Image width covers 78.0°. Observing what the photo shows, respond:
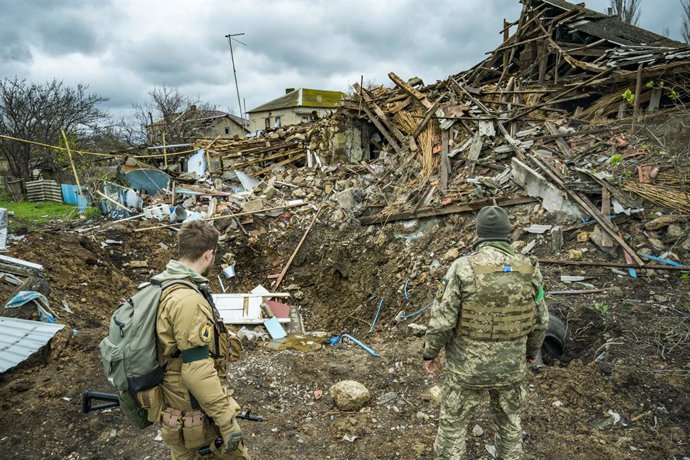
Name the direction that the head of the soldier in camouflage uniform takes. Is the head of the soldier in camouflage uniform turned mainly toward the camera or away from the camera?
away from the camera

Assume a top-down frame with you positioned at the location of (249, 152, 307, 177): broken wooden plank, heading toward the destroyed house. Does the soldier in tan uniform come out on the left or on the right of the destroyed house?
right

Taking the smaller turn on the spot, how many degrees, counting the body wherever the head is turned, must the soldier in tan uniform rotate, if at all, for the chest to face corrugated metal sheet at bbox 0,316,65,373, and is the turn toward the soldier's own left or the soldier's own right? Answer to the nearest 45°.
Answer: approximately 135° to the soldier's own left

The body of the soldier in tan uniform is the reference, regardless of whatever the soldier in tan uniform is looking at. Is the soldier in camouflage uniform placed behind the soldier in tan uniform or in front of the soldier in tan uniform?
in front

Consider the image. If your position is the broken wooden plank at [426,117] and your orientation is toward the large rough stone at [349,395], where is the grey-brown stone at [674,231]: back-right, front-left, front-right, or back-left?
front-left

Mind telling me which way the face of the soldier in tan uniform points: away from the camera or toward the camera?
away from the camera
